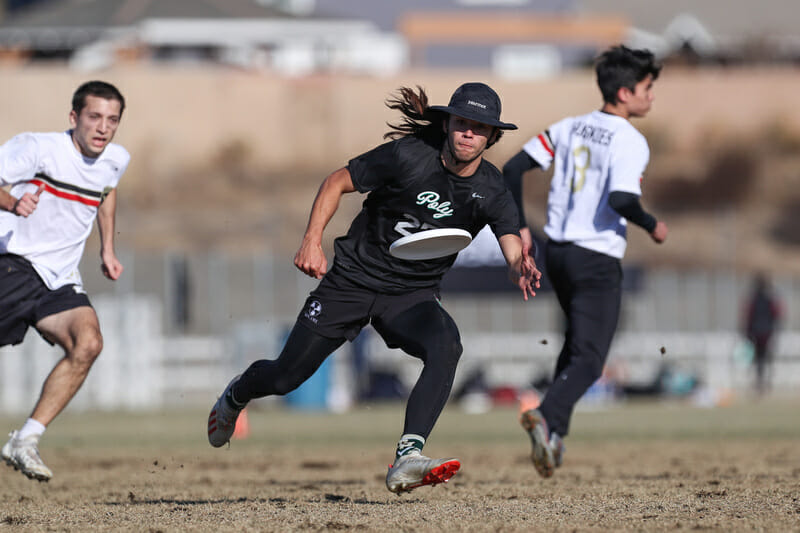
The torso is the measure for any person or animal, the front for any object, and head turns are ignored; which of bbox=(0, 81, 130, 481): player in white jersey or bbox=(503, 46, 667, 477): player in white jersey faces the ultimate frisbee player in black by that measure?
bbox=(0, 81, 130, 481): player in white jersey

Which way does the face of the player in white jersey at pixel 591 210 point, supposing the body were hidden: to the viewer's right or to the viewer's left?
to the viewer's right

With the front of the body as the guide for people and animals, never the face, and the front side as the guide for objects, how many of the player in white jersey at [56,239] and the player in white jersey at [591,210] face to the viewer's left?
0

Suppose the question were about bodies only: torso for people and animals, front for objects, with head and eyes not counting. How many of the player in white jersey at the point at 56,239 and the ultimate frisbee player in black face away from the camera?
0

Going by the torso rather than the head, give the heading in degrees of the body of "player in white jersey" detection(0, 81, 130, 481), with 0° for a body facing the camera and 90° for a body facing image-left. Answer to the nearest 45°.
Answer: approximately 315°

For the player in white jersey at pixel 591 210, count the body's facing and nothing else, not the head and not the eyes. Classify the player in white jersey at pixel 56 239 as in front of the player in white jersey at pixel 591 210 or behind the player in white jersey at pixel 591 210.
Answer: behind

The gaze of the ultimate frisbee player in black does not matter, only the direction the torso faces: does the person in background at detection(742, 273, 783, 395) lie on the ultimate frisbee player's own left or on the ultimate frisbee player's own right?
on the ultimate frisbee player's own left

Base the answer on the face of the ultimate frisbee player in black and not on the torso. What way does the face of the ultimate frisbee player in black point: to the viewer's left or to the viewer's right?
to the viewer's right

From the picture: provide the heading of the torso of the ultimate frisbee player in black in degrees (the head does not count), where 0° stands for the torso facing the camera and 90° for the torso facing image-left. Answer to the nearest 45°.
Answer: approximately 315°

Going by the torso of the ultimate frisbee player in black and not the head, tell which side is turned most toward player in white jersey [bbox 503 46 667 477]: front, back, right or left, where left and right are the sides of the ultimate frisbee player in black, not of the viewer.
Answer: left

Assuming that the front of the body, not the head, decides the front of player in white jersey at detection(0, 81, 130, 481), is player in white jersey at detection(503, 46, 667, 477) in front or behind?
in front

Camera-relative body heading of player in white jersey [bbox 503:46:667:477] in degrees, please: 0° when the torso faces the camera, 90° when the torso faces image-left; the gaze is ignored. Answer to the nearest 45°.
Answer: approximately 225°

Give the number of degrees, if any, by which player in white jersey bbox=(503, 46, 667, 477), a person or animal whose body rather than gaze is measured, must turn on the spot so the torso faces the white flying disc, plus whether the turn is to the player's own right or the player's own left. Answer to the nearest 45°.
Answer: approximately 180°
